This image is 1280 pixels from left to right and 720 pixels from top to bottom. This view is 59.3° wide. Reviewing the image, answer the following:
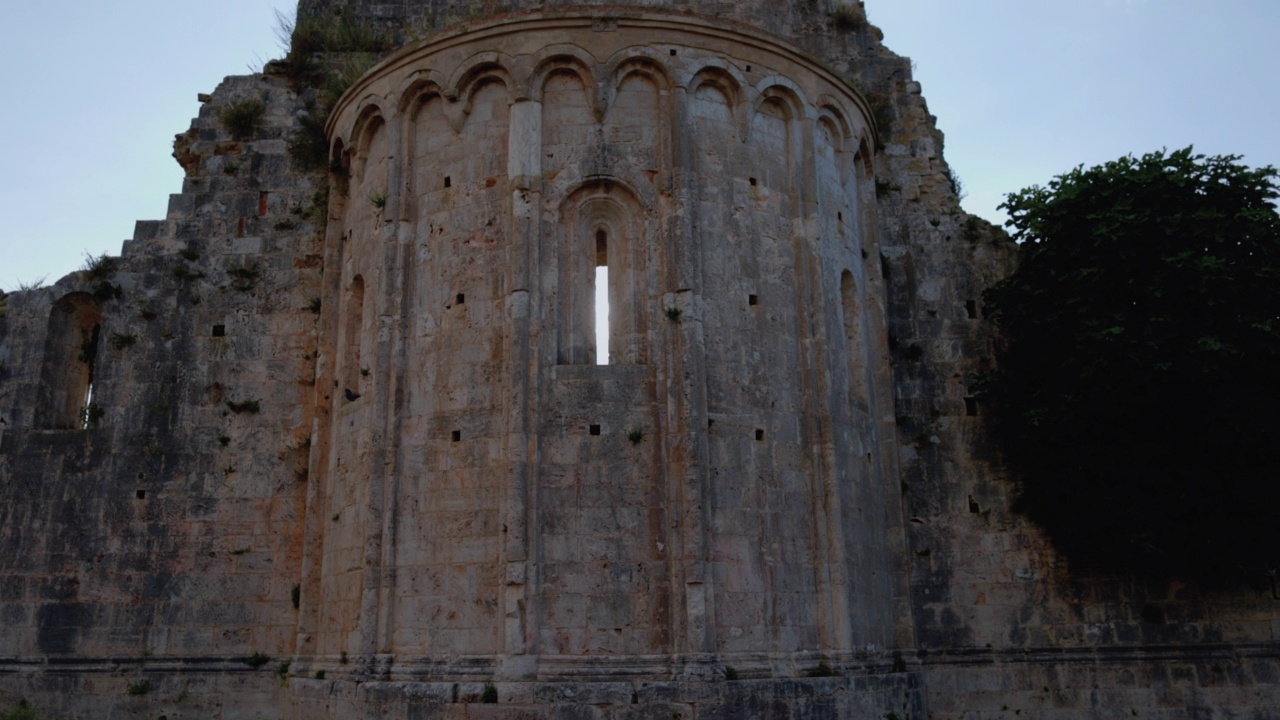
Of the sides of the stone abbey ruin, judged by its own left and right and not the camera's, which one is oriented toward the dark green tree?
right
